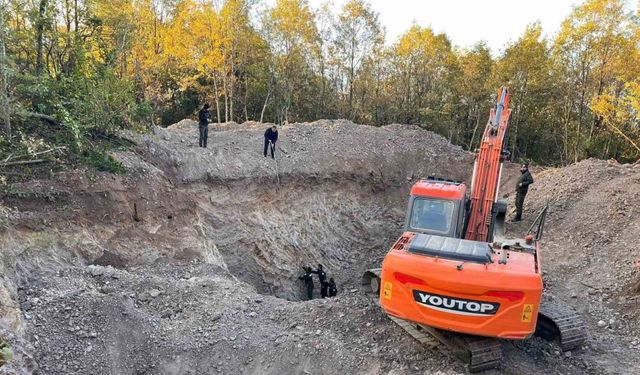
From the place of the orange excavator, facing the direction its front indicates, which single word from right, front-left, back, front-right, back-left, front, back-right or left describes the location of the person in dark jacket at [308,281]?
front-left

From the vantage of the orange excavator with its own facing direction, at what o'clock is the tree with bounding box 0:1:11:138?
The tree is roughly at 9 o'clock from the orange excavator.

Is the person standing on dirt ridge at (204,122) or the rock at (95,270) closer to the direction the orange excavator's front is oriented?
the person standing on dirt ridge

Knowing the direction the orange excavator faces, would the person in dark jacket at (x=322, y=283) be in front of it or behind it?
in front

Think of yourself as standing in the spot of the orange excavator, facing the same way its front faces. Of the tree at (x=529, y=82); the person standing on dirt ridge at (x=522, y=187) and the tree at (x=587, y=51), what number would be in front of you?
3

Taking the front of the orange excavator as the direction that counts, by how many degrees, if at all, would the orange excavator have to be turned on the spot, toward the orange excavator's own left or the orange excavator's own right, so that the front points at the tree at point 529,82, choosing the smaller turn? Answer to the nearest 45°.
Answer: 0° — it already faces it

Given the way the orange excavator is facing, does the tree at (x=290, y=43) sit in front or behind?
in front

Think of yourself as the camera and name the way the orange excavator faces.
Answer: facing away from the viewer

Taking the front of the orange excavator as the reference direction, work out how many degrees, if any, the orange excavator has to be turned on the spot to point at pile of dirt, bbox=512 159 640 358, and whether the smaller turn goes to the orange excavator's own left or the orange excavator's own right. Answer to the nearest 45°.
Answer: approximately 45° to the orange excavator's own right

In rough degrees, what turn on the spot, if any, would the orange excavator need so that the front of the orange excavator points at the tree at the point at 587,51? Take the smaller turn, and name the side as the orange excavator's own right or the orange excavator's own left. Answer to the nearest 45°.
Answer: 0° — it already faces it

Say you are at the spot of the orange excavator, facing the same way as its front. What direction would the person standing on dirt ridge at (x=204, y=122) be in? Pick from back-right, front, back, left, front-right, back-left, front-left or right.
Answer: front-left

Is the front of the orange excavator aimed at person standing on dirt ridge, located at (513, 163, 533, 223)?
yes
